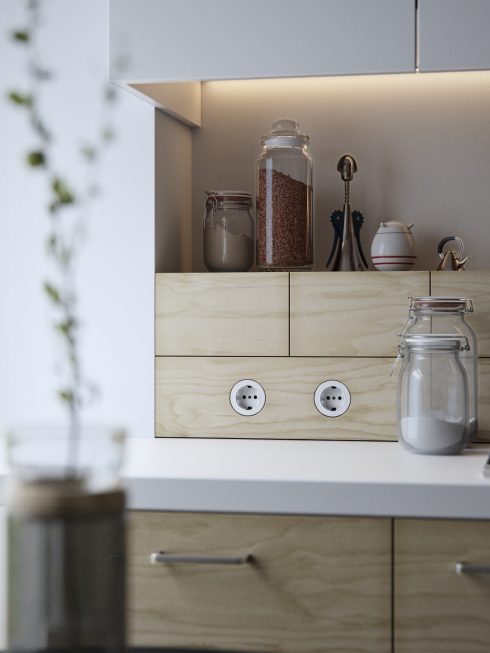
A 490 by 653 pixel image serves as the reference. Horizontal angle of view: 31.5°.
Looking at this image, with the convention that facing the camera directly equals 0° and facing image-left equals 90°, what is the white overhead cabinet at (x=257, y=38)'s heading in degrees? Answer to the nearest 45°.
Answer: approximately 0°

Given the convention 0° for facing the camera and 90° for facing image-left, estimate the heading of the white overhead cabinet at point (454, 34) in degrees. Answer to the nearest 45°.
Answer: approximately 0°
